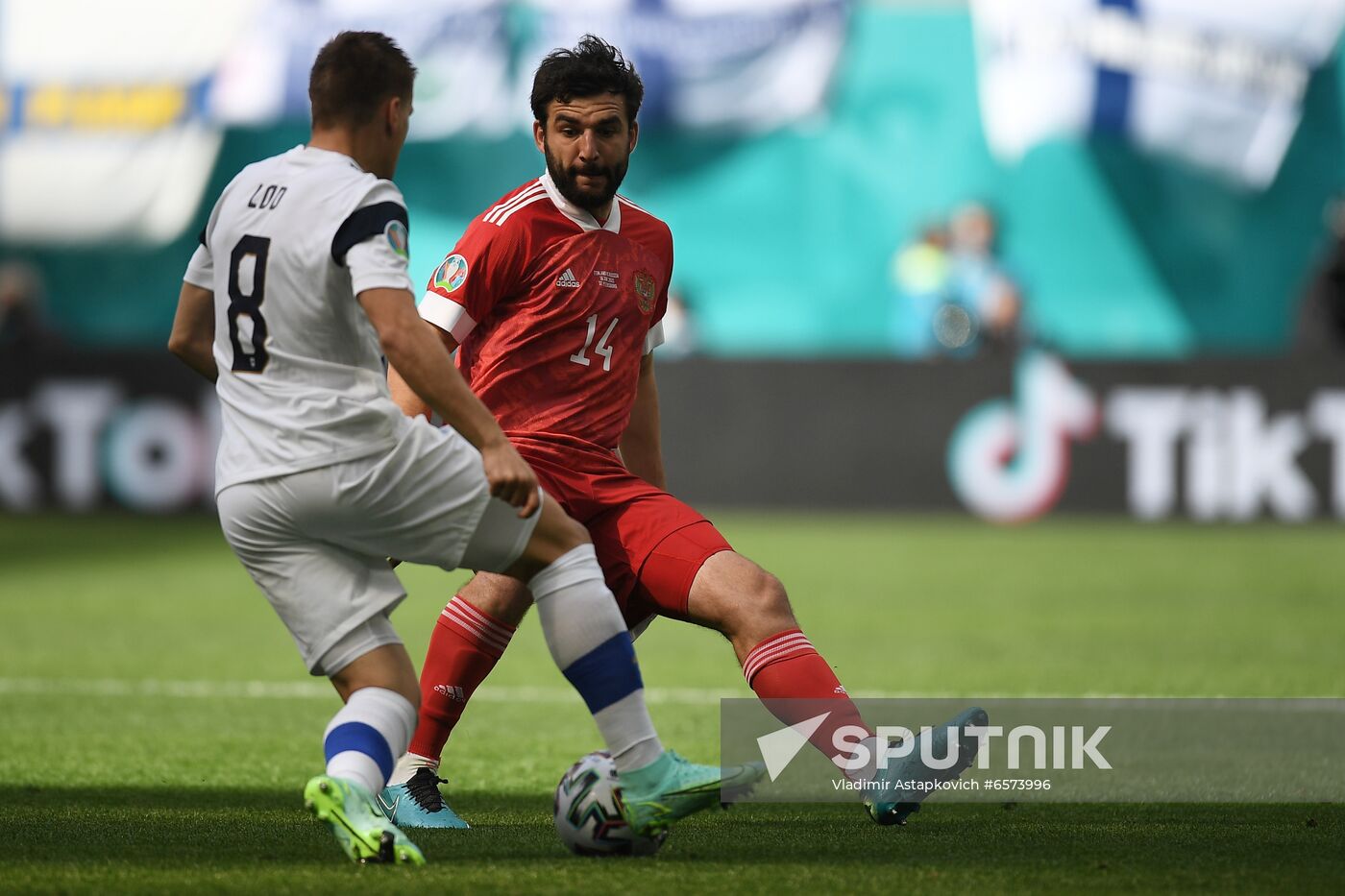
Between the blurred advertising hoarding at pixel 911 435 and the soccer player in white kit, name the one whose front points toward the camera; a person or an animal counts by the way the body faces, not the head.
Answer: the blurred advertising hoarding

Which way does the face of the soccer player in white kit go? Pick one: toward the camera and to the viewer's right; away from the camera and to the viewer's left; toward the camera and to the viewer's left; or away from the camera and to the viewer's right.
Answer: away from the camera and to the viewer's right

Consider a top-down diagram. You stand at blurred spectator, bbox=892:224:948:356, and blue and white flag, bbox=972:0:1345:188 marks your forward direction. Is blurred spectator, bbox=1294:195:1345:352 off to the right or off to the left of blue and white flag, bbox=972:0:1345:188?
right

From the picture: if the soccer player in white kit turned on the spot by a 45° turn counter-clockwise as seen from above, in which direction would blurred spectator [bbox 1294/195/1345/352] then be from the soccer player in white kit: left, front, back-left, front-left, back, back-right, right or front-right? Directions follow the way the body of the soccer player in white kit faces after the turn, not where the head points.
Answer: front-right

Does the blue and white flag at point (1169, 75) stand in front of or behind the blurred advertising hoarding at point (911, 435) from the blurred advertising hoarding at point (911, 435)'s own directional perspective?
behind

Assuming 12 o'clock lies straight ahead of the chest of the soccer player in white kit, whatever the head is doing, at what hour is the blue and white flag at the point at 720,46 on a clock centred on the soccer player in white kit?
The blue and white flag is roughly at 11 o'clock from the soccer player in white kit.

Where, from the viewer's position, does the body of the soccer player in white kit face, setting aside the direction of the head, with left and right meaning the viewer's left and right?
facing away from the viewer and to the right of the viewer

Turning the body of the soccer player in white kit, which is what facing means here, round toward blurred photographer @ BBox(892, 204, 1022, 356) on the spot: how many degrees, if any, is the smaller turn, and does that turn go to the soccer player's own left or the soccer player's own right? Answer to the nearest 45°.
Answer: approximately 45° to the soccer player's own left

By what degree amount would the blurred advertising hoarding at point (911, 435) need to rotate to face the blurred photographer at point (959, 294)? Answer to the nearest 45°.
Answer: approximately 180°

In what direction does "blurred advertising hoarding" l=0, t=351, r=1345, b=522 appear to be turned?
toward the camera
